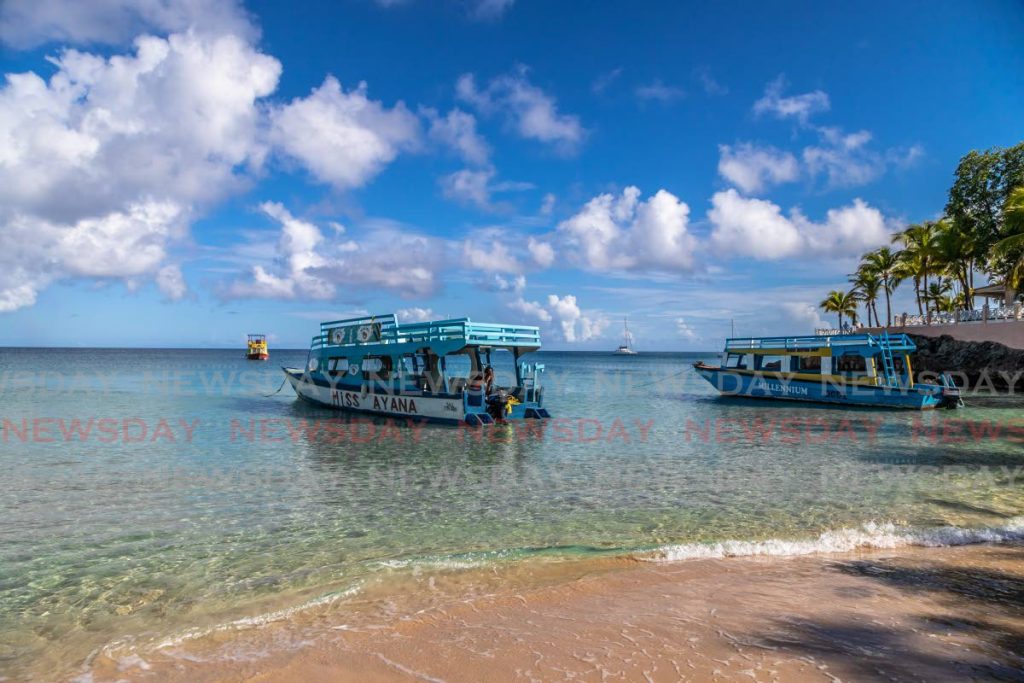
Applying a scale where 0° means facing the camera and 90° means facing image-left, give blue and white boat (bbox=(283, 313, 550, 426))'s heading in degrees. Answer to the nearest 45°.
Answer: approximately 135°

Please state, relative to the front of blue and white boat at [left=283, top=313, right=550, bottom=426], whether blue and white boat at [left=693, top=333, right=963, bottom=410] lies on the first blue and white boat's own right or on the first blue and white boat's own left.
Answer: on the first blue and white boat's own right

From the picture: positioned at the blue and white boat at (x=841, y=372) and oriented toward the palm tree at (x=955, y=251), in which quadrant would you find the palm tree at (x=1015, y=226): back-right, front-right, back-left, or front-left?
front-right

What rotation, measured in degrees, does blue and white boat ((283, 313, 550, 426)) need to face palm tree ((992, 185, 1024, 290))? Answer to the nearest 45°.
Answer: approximately 135° to its right

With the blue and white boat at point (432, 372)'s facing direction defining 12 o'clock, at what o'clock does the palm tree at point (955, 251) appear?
The palm tree is roughly at 4 o'clock from the blue and white boat.
